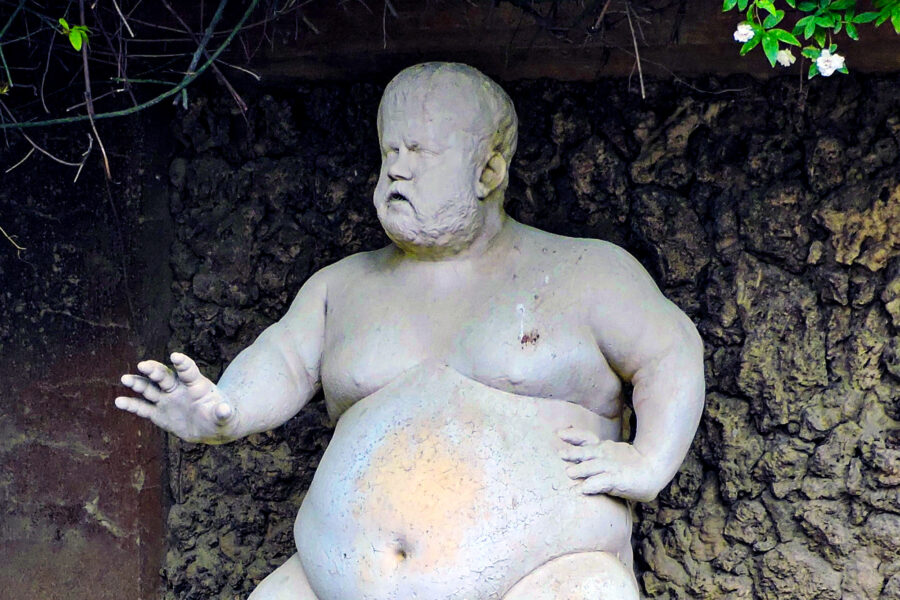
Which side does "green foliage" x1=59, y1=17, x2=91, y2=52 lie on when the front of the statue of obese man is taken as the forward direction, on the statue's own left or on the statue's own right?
on the statue's own right

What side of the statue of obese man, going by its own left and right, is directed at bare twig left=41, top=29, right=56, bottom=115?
right

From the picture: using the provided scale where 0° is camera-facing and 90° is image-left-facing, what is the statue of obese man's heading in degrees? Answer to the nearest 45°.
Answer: approximately 45°

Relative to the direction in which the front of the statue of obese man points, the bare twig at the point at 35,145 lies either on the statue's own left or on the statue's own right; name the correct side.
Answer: on the statue's own right

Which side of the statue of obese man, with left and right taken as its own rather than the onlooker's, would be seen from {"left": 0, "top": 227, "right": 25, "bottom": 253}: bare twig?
right

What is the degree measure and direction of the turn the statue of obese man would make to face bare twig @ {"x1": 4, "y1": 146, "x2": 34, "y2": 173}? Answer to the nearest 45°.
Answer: approximately 90° to its right

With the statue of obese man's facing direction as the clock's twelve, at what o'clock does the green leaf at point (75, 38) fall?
The green leaf is roughly at 2 o'clock from the statue of obese man.
